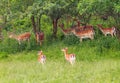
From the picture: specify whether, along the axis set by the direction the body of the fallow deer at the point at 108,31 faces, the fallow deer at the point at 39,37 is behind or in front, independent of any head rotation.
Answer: in front

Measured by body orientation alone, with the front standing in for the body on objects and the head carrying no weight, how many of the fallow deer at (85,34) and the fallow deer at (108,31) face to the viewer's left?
2

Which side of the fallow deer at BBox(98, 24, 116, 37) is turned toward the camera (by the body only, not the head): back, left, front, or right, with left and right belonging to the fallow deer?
left

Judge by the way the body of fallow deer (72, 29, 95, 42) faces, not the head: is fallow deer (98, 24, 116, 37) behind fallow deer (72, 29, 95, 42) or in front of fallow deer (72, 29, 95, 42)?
behind

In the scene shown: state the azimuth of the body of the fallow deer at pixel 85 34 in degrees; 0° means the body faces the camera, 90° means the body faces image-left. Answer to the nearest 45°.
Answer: approximately 90°

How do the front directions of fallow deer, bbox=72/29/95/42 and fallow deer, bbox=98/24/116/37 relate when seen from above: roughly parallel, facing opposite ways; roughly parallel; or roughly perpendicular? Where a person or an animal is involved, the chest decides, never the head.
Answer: roughly parallel

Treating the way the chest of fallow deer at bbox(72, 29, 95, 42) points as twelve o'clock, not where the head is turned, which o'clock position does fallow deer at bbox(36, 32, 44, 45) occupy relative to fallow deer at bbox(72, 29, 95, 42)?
fallow deer at bbox(36, 32, 44, 45) is roughly at 12 o'clock from fallow deer at bbox(72, 29, 95, 42).
